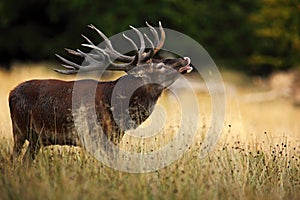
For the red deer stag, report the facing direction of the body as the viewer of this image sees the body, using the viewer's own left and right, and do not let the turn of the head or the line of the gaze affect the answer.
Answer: facing to the right of the viewer
